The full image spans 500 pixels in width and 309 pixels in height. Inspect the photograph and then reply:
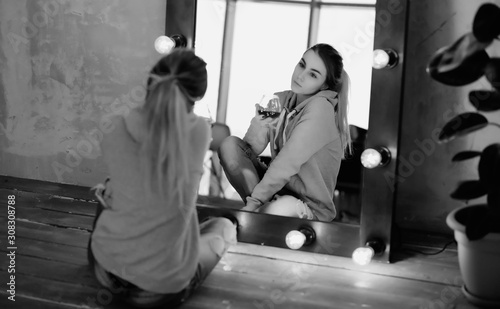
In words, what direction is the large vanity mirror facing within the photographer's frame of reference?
facing the viewer and to the left of the viewer

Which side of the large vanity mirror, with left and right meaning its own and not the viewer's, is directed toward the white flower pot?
left

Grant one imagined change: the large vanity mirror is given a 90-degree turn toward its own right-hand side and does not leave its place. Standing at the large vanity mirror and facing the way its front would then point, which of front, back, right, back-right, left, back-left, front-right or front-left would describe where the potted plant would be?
back
